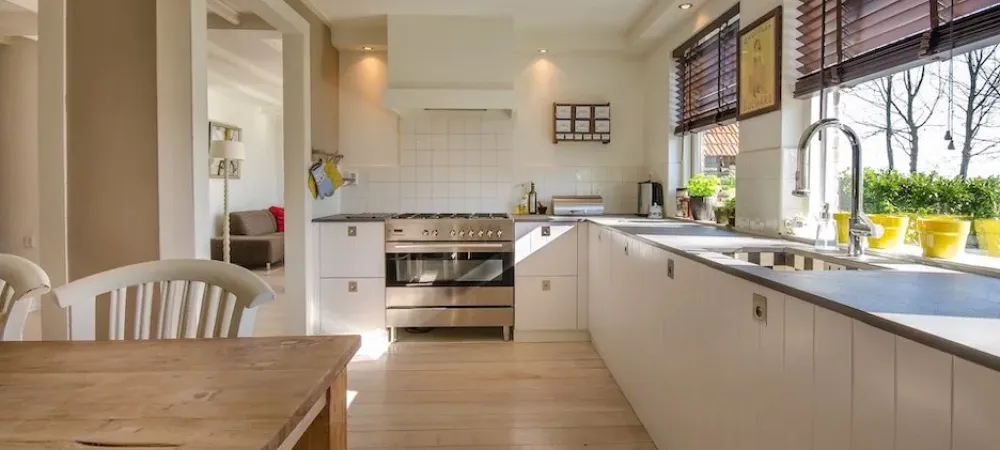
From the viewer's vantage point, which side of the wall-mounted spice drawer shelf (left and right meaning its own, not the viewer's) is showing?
front

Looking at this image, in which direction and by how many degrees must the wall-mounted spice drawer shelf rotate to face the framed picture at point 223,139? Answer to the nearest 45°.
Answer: approximately 135° to its right

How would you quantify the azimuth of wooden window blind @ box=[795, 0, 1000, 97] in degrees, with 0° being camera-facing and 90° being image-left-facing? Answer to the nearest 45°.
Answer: approximately 45°

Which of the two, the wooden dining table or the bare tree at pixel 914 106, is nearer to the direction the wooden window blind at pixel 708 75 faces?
the wooden dining table

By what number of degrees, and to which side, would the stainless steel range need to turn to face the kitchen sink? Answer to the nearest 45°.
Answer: approximately 45° to its left

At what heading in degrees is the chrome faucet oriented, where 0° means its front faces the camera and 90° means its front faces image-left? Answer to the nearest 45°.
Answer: approximately 45°

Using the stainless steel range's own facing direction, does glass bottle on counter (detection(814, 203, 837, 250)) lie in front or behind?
in front

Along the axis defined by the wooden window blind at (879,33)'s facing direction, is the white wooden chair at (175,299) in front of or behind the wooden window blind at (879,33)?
in front

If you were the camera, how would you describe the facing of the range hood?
facing the viewer

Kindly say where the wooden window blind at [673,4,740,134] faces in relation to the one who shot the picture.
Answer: facing the viewer and to the left of the viewer

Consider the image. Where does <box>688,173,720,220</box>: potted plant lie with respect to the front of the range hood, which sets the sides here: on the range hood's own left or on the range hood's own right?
on the range hood's own left

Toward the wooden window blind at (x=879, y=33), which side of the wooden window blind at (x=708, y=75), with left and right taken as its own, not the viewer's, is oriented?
left

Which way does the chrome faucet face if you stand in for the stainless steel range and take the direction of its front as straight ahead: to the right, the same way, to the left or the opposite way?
to the right
